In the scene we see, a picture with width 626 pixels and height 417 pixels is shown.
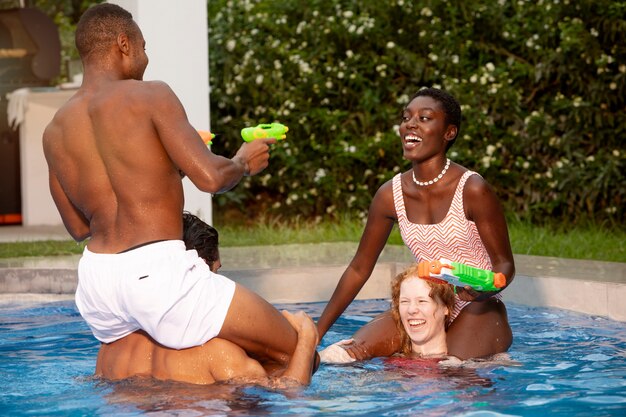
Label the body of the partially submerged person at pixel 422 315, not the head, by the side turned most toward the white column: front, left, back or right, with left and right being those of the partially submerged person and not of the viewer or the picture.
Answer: right

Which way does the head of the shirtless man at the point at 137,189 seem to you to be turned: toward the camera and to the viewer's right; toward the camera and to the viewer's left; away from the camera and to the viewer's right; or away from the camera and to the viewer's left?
away from the camera and to the viewer's right

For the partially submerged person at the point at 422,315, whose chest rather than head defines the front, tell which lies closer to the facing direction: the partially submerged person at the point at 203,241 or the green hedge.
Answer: the partially submerged person

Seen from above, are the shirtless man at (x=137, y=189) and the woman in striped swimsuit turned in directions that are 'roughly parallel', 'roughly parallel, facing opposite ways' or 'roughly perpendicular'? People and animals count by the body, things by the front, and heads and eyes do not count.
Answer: roughly parallel, facing opposite ways

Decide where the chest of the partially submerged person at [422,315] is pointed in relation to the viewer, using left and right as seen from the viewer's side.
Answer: facing the viewer and to the left of the viewer

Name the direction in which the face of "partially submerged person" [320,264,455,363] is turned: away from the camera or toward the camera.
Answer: toward the camera

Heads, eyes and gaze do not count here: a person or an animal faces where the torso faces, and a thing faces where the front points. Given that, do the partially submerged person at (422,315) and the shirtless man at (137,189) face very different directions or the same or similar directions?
very different directions

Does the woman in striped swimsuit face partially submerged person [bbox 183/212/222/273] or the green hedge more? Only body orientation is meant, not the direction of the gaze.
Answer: the partially submerged person

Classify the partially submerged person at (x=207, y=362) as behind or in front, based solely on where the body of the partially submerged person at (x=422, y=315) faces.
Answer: in front

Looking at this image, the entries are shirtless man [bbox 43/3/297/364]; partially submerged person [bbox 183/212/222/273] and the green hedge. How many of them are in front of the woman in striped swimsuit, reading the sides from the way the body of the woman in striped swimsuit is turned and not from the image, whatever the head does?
2

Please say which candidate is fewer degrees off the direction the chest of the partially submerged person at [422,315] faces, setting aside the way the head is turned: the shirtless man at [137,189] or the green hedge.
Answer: the shirtless man

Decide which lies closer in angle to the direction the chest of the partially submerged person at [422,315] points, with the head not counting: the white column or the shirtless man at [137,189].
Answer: the shirtless man
